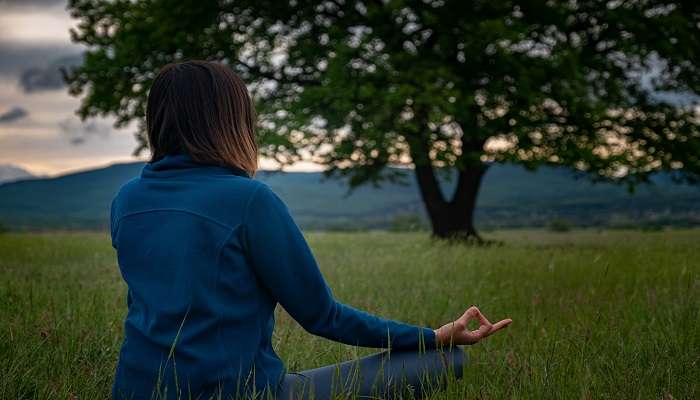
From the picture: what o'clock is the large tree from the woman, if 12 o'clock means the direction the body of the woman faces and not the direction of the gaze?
The large tree is roughly at 11 o'clock from the woman.

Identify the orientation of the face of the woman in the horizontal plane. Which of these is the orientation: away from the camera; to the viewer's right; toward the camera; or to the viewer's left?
away from the camera

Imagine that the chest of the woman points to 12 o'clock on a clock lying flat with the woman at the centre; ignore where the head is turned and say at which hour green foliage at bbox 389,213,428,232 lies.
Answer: The green foliage is roughly at 11 o'clock from the woman.

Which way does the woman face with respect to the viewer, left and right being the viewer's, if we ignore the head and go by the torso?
facing away from the viewer and to the right of the viewer
